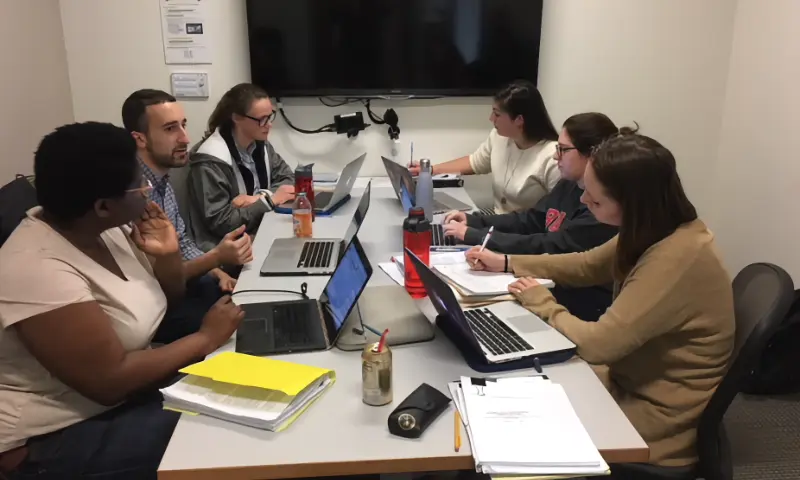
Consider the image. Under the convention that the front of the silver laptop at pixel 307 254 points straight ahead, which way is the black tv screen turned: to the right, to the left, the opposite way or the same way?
to the left

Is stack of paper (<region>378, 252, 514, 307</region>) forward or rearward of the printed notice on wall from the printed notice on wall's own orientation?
forward

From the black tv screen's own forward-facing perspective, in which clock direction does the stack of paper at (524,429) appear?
The stack of paper is roughly at 12 o'clock from the black tv screen.

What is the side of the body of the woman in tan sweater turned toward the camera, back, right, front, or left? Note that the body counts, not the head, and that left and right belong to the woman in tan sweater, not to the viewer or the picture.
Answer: left

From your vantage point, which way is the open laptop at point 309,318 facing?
to the viewer's left

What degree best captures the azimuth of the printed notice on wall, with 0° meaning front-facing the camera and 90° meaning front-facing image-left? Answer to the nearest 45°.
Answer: approximately 0°

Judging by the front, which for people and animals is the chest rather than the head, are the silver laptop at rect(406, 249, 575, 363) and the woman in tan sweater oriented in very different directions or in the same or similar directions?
very different directions

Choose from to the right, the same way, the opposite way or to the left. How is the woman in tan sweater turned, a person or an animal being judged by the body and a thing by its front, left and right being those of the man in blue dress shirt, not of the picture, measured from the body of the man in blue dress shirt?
the opposite way

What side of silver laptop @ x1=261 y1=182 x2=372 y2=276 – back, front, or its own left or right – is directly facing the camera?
left

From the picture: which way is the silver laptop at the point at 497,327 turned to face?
to the viewer's right

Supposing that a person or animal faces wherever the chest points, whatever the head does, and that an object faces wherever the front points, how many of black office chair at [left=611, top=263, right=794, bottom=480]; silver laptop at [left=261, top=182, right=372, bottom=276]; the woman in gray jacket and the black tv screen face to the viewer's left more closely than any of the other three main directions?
2

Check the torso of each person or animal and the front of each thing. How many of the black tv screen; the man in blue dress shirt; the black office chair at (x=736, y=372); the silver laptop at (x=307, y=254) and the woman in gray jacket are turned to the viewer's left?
2

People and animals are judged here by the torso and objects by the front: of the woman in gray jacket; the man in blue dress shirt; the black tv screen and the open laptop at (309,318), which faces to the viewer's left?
the open laptop

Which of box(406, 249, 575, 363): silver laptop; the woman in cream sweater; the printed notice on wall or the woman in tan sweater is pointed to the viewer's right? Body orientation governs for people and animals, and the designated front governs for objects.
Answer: the silver laptop

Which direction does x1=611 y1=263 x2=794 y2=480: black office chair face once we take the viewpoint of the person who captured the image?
facing to the left of the viewer

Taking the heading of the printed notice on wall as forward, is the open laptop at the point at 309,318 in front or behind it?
in front

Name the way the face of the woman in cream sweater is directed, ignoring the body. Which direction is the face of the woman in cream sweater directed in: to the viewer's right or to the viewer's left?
to the viewer's left
